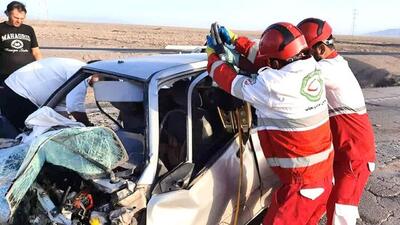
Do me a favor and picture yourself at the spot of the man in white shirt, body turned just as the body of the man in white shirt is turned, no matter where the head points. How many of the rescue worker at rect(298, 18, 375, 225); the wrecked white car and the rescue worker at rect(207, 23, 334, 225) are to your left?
0

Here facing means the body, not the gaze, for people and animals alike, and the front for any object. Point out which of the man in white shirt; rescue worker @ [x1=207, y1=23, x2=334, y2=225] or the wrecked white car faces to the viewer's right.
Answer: the man in white shirt

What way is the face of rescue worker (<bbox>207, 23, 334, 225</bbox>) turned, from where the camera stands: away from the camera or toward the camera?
away from the camera

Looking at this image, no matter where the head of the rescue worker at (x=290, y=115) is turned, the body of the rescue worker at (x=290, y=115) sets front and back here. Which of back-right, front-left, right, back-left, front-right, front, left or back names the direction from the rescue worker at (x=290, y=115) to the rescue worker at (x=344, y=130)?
right

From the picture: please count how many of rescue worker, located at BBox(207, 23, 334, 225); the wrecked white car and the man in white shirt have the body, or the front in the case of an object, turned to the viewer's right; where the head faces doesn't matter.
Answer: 1

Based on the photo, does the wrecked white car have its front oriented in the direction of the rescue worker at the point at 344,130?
no

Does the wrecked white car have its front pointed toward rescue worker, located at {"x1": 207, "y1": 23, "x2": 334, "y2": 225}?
no

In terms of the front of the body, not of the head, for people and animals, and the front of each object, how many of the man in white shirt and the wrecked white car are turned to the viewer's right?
1

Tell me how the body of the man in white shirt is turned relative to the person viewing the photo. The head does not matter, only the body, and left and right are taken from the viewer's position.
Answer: facing to the right of the viewer

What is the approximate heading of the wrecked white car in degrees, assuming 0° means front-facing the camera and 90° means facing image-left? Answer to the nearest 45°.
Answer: approximately 45°

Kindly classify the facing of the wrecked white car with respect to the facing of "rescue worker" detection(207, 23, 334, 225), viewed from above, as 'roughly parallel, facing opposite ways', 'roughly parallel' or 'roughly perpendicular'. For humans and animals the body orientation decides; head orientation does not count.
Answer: roughly perpendicular

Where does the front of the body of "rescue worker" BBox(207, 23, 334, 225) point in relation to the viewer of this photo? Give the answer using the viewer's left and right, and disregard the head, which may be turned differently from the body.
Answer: facing away from the viewer and to the left of the viewer

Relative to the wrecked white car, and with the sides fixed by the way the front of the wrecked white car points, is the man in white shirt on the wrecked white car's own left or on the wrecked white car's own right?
on the wrecked white car's own right

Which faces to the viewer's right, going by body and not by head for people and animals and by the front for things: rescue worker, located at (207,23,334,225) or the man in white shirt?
the man in white shirt
